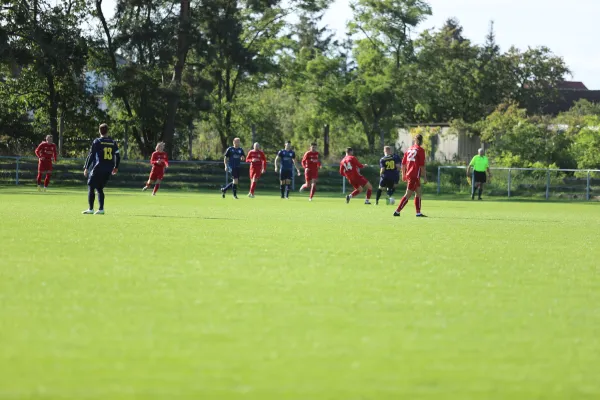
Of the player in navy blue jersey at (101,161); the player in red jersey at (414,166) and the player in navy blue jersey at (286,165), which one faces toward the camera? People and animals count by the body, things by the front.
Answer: the player in navy blue jersey at (286,165)

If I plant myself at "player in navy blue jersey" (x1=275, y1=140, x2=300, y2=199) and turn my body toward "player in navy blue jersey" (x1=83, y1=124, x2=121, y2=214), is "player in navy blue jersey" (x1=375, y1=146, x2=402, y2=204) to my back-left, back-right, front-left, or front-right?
front-left

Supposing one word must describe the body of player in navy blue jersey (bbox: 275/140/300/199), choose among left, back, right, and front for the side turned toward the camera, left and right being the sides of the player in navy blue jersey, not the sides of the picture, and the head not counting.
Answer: front

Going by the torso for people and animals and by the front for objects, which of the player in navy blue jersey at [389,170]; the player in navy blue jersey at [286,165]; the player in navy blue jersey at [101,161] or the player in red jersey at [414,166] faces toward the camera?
the player in navy blue jersey at [286,165]

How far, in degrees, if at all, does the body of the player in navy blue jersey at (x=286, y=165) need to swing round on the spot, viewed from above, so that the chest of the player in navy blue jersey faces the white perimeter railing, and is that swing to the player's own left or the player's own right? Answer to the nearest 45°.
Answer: approximately 135° to the player's own left

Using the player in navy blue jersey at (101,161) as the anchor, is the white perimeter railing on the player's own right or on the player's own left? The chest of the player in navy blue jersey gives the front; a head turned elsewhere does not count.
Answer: on the player's own right

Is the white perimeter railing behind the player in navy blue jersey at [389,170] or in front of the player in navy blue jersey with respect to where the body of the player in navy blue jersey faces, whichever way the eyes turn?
in front

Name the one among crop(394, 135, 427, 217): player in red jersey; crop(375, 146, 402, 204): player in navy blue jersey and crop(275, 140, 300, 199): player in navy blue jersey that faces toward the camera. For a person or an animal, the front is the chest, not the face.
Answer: crop(275, 140, 300, 199): player in navy blue jersey

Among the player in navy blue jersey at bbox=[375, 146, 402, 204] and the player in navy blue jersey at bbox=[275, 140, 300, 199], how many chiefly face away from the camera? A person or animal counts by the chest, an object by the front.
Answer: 1

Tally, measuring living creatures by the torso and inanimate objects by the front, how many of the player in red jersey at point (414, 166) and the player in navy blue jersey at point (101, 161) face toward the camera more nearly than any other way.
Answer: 0

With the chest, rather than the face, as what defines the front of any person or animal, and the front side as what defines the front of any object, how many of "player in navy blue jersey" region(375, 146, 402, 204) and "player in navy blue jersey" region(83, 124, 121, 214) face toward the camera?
0

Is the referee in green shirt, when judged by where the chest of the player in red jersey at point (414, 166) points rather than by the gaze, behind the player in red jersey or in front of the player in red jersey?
in front

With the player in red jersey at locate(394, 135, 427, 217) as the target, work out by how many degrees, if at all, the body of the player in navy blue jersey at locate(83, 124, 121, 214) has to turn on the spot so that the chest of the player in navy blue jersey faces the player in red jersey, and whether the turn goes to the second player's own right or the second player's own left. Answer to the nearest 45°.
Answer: approximately 135° to the second player's own right

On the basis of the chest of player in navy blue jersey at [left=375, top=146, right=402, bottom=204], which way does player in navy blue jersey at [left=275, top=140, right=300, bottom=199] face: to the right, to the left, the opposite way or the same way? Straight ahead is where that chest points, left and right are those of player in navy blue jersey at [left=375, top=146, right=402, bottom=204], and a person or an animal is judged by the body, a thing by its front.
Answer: the opposite way

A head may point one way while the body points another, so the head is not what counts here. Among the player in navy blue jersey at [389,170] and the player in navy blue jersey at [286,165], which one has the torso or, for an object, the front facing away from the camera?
the player in navy blue jersey at [389,170]

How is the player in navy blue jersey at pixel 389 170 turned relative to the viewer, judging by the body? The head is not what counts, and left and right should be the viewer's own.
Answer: facing away from the viewer
